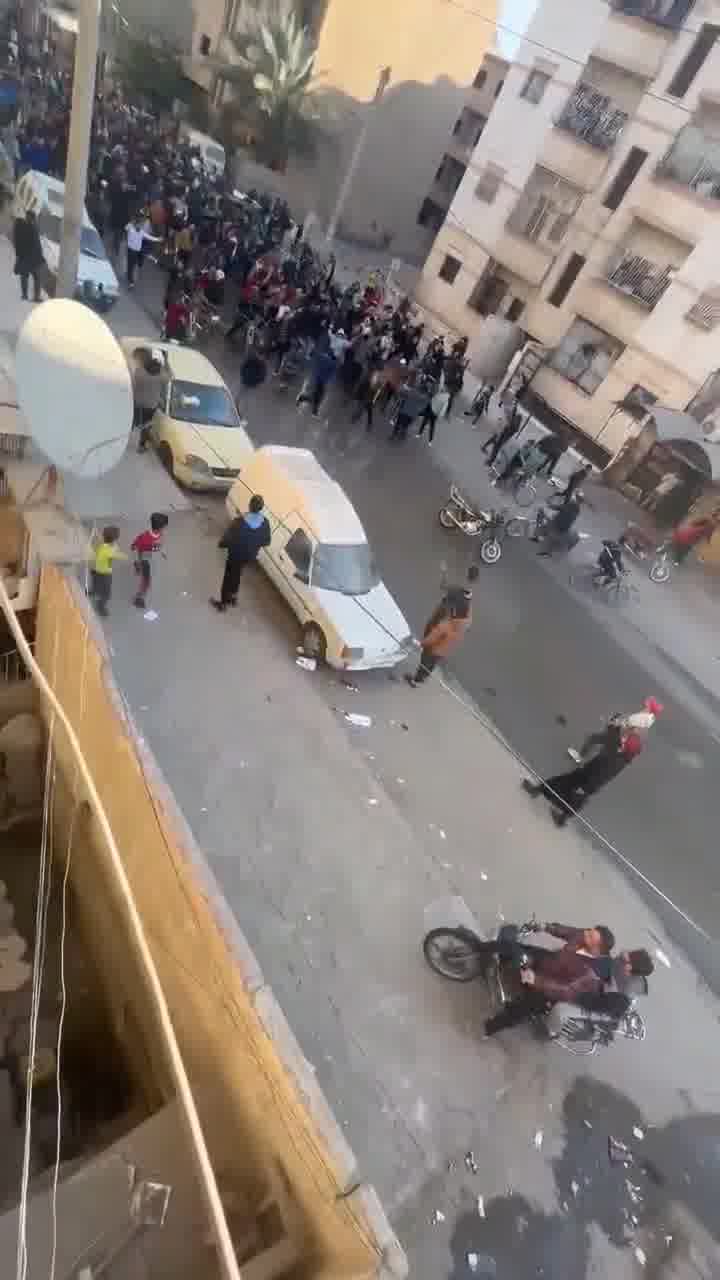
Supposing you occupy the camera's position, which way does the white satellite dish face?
facing the viewer and to the right of the viewer

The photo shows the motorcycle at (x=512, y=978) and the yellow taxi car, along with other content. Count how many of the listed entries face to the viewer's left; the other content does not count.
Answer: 1

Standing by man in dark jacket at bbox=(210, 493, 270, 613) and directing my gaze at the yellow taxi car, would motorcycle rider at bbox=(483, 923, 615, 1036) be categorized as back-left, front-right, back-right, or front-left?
back-right

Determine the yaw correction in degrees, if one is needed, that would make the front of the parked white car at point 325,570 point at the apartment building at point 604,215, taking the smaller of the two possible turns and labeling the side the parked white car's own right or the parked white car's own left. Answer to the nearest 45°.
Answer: approximately 135° to the parked white car's own left

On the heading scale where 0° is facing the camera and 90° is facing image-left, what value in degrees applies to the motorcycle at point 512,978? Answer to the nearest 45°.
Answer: approximately 90°

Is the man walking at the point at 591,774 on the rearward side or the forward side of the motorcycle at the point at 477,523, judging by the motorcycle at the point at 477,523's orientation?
on the forward side

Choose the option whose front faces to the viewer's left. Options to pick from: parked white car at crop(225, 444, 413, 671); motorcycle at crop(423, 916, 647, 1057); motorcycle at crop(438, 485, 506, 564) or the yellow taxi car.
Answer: motorcycle at crop(423, 916, 647, 1057)

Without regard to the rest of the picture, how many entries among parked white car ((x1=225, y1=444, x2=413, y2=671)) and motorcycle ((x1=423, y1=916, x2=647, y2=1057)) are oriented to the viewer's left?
1

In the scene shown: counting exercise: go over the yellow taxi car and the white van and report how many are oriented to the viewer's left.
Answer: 0
